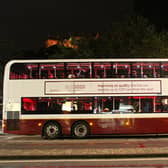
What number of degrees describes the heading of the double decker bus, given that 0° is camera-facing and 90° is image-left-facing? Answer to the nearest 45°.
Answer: approximately 270°
